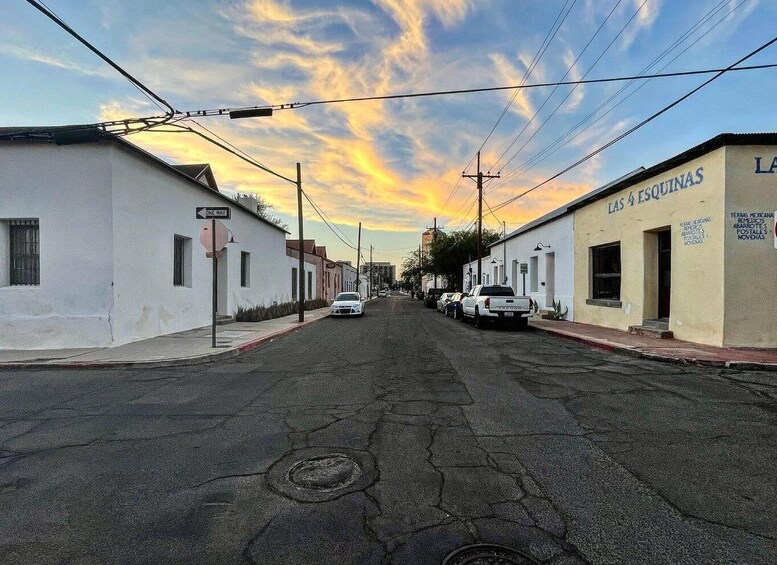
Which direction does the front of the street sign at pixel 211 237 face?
away from the camera

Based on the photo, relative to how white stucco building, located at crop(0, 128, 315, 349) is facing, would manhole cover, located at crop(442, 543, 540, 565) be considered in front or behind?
in front

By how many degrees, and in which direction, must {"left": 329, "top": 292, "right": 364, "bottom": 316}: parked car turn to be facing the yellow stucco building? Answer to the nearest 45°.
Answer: approximately 45° to its left

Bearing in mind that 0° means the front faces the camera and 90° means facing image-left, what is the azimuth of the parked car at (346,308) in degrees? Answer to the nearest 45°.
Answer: approximately 0°

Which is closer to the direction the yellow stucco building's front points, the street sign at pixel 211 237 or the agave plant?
the street sign

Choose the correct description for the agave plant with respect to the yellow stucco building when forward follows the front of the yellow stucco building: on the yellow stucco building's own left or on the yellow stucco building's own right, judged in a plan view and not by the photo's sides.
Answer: on the yellow stucco building's own right

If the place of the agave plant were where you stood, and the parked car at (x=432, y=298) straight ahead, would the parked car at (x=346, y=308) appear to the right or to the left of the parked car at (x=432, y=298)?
left

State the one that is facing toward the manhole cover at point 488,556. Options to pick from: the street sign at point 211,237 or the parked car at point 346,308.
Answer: the parked car

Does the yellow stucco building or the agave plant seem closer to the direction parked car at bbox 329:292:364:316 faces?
the yellow stucco building

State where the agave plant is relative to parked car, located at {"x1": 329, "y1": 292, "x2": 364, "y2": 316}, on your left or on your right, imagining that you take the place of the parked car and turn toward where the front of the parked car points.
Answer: on your left

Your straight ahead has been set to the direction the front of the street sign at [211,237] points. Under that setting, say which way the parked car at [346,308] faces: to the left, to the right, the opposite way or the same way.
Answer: the opposite way

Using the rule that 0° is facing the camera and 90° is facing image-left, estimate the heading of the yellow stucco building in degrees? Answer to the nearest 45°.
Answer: approximately 45°
